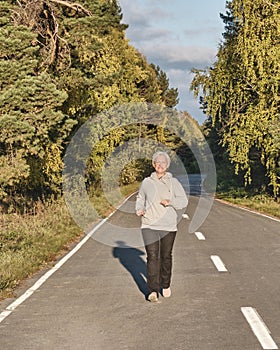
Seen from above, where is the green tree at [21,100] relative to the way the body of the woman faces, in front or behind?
behind

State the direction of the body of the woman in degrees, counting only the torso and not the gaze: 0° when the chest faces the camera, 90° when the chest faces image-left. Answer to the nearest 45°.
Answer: approximately 0°
